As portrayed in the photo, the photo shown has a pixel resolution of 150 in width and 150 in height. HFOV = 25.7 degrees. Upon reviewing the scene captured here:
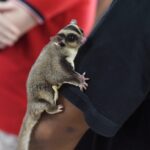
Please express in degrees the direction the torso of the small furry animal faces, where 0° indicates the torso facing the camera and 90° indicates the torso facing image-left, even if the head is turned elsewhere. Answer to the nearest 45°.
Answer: approximately 270°
